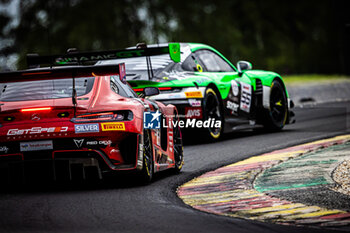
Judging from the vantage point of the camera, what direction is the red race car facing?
facing away from the viewer and to the right of the viewer

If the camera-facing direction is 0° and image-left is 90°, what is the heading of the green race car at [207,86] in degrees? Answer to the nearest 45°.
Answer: approximately 225°

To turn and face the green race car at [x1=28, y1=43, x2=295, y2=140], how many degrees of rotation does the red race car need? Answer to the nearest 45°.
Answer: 0° — it already faces it

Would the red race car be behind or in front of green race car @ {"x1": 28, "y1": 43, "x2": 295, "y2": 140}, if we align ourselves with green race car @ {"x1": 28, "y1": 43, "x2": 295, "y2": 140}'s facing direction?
behind
